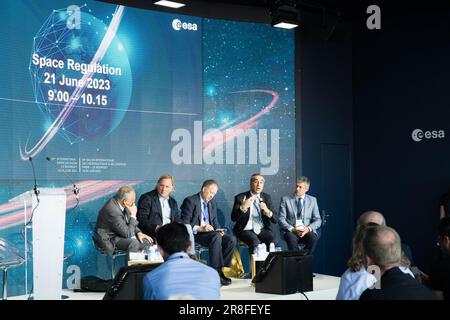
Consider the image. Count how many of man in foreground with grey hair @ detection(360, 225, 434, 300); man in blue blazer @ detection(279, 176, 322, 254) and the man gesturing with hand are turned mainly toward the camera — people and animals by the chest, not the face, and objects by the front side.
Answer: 2

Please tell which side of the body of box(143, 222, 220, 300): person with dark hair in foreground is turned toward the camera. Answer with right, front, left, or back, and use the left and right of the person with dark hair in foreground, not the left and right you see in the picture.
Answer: back

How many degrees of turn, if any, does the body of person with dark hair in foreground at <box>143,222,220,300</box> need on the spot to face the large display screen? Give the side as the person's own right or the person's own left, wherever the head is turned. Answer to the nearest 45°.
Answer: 0° — they already face it

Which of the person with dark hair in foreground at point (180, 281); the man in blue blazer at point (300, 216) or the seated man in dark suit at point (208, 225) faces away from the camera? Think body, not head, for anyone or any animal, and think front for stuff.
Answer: the person with dark hair in foreground

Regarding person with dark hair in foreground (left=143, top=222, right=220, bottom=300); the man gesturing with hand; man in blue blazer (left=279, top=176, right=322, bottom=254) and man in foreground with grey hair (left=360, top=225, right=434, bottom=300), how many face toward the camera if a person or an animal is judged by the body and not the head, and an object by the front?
2

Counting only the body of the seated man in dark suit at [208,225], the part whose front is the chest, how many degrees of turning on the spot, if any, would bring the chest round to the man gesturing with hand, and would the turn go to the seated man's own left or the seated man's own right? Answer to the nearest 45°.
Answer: approximately 90° to the seated man's own left

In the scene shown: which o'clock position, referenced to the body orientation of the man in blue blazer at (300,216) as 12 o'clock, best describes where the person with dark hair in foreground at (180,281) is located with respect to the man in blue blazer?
The person with dark hair in foreground is roughly at 12 o'clock from the man in blue blazer.

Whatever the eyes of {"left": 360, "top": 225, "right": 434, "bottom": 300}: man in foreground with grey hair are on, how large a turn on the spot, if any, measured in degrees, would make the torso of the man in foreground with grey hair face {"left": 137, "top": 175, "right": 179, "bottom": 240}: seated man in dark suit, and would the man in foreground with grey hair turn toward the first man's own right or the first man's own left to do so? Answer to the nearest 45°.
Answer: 0° — they already face them

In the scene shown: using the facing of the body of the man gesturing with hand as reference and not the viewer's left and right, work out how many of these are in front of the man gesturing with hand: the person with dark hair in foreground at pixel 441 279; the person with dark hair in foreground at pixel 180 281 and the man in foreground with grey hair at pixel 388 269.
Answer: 3

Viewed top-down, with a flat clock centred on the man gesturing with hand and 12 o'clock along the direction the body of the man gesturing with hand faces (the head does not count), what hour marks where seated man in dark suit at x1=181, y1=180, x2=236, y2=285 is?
The seated man in dark suit is roughly at 2 o'clock from the man gesturing with hand.

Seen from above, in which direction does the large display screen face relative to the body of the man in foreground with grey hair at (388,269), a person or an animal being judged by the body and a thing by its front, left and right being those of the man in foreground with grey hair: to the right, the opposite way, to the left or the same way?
the opposite way

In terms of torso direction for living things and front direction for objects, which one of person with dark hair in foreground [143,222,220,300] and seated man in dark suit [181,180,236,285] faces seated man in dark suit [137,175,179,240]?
the person with dark hair in foreground

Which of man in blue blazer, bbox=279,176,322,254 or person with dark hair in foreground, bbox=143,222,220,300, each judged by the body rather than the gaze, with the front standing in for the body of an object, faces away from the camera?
the person with dark hair in foreground

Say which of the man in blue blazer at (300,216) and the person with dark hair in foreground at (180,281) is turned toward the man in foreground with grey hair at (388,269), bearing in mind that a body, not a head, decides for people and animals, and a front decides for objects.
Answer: the man in blue blazer
